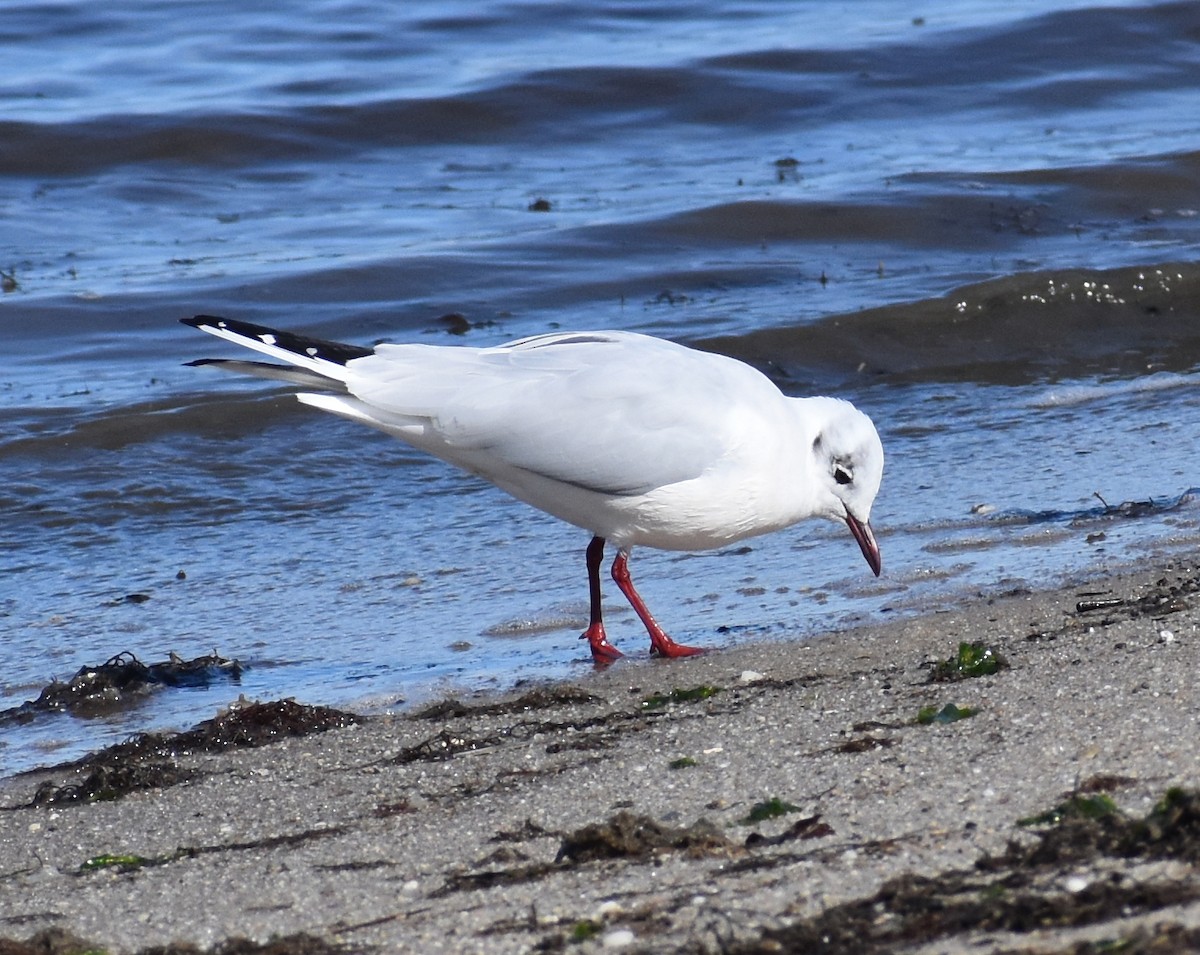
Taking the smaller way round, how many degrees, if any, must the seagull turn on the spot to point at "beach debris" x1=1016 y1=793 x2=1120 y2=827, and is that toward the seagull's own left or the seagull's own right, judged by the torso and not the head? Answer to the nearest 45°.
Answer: approximately 90° to the seagull's own right

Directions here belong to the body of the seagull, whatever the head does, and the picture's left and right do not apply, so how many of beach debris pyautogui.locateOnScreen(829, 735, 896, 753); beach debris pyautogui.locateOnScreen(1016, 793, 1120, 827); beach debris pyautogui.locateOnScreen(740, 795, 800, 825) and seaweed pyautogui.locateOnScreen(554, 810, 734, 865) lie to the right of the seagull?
4

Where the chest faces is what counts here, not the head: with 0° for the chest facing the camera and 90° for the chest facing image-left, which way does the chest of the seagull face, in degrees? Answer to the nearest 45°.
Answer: approximately 270°

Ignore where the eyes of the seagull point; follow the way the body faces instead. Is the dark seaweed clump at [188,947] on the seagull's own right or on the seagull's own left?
on the seagull's own right

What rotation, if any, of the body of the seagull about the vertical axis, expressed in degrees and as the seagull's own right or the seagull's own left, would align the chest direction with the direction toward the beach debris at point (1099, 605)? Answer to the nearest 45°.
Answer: approximately 45° to the seagull's own right

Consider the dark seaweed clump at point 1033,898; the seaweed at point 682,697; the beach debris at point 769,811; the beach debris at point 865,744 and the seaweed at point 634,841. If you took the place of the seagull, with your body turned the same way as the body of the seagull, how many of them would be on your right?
5

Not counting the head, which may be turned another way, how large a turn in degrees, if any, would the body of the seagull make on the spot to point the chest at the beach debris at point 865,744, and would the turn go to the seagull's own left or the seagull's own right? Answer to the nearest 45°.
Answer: approximately 90° to the seagull's own right

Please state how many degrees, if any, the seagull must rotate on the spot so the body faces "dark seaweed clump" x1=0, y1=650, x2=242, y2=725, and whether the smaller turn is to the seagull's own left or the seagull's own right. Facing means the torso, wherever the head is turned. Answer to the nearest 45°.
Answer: approximately 180°

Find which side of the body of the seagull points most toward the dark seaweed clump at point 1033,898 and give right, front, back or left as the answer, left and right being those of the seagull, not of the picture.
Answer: right
